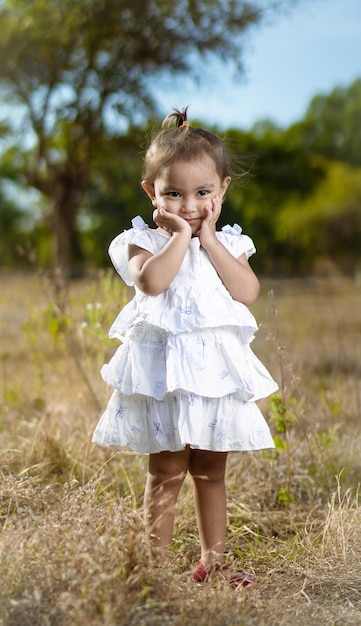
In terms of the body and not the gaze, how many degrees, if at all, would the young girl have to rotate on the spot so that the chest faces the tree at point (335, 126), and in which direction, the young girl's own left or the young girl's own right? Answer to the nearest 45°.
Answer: approximately 180°

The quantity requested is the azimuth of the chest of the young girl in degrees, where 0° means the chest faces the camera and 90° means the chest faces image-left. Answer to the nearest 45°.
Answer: approximately 0°

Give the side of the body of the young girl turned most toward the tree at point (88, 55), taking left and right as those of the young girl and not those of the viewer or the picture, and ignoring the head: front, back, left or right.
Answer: back
